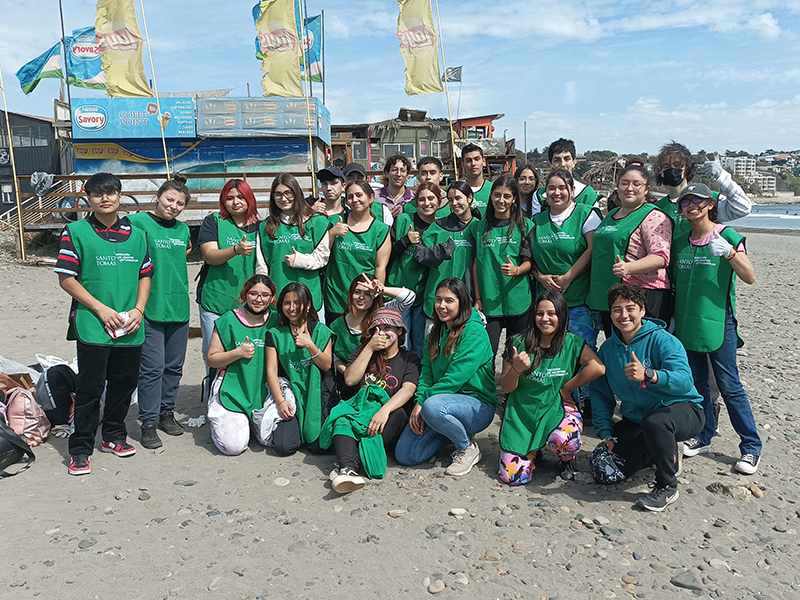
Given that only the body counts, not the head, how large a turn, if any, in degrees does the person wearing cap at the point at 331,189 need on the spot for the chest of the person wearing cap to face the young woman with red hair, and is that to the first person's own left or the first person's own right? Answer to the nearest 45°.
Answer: approximately 45° to the first person's own right

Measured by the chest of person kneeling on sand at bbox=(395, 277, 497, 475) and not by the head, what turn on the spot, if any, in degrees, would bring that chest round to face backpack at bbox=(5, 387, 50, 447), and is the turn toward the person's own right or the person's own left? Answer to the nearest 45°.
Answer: approximately 45° to the person's own right

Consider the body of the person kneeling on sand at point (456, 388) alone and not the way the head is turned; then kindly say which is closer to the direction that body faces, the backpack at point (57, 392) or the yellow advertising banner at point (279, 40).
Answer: the backpack

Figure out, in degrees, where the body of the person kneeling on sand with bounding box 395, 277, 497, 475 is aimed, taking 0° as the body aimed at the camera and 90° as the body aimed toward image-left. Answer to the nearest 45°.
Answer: approximately 45°

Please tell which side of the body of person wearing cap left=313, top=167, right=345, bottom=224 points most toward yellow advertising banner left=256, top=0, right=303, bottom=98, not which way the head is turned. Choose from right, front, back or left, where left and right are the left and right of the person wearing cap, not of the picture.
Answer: back

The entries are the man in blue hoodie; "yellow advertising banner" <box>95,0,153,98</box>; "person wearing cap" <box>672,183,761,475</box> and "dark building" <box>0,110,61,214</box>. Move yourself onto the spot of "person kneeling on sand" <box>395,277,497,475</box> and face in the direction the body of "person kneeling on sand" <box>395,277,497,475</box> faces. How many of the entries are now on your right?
2

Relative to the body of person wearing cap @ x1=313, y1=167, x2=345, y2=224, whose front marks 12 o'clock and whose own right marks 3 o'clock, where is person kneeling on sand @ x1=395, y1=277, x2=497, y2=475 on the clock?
The person kneeling on sand is roughly at 11 o'clock from the person wearing cap.

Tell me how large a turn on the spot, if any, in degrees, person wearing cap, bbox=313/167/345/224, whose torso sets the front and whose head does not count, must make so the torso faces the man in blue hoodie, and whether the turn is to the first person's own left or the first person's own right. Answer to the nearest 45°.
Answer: approximately 45° to the first person's own left

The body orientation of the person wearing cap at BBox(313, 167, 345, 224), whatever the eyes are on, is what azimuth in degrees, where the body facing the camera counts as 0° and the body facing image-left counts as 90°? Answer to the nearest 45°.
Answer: approximately 0°

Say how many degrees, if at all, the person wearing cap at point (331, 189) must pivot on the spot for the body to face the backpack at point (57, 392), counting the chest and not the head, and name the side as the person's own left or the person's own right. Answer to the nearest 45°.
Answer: approximately 90° to the person's own right
